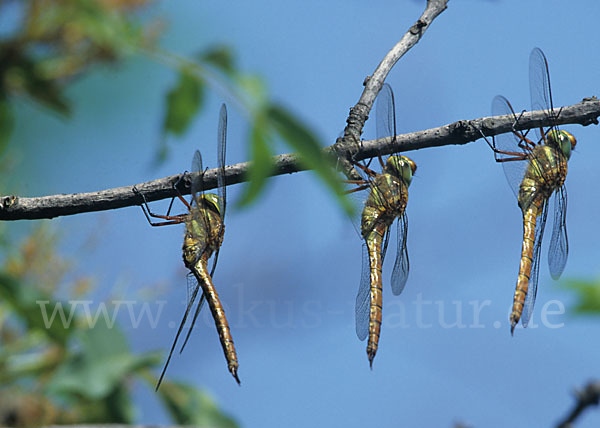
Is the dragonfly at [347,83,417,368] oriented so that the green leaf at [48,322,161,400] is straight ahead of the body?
no

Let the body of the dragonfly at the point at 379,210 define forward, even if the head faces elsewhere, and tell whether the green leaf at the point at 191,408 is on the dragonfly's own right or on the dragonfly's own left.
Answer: on the dragonfly's own right

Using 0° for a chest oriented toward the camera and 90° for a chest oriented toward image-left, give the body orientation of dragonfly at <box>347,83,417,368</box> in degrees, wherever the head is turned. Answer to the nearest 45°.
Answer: approximately 270°
